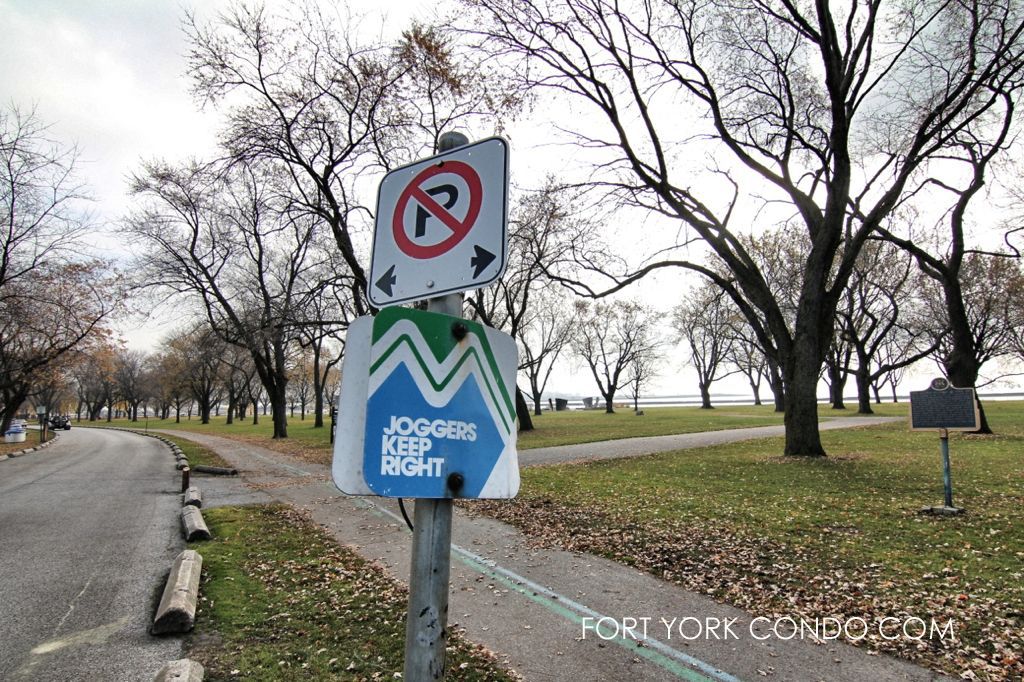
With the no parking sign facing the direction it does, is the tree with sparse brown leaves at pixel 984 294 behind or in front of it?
behind

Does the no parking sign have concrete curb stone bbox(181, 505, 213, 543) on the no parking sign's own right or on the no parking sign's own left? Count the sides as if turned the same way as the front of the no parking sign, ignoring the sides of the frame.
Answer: on the no parking sign's own right

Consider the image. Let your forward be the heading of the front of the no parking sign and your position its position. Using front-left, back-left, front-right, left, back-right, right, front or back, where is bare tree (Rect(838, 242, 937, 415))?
back

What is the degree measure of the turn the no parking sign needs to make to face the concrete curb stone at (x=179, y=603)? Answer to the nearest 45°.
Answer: approximately 90° to its right

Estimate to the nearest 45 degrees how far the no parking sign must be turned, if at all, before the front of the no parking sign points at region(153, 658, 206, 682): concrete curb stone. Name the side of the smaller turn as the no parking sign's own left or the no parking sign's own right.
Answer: approximately 90° to the no parking sign's own right

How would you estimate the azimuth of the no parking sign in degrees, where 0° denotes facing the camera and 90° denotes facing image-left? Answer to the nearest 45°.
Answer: approximately 45°
